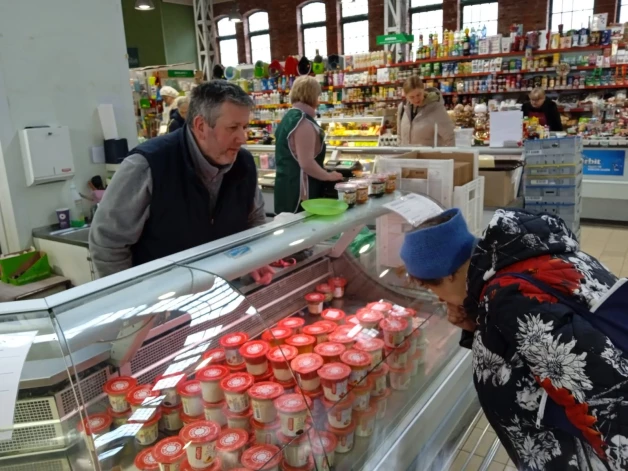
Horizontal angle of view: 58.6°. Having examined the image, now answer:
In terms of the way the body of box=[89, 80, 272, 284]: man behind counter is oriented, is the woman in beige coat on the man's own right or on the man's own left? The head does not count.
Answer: on the man's own left

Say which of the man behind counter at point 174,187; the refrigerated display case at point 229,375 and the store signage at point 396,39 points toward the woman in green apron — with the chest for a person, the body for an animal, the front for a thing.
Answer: the store signage

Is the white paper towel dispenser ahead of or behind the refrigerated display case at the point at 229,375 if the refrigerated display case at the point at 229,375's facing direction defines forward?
behind

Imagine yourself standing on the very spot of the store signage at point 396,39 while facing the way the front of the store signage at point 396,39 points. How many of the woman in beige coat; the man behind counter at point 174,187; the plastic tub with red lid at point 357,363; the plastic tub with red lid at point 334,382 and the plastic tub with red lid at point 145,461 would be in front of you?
5

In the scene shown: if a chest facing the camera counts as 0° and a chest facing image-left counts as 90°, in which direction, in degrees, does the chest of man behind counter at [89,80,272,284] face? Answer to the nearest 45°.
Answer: approximately 315°

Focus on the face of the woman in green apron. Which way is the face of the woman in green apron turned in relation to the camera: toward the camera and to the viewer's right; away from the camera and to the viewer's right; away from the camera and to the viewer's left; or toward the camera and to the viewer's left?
away from the camera and to the viewer's right

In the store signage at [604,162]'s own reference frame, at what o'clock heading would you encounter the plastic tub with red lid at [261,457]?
The plastic tub with red lid is roughly at 12 o'clock from the store signage.

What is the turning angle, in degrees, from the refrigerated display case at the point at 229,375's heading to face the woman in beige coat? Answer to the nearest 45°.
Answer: approximately 90° to its left

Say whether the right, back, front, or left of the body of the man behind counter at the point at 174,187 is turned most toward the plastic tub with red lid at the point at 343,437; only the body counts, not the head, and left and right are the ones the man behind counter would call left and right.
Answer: front

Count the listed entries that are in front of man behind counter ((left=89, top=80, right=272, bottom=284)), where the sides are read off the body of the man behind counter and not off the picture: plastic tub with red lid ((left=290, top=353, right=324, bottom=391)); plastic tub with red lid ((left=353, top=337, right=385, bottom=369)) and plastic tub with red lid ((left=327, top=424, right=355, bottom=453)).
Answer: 3

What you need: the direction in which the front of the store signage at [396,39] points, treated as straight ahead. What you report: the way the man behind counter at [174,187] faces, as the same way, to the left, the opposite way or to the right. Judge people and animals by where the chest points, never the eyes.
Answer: to the left

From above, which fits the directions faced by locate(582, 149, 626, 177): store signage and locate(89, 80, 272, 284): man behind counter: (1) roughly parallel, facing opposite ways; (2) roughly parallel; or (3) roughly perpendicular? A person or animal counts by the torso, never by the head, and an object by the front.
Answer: roughly perpendicular

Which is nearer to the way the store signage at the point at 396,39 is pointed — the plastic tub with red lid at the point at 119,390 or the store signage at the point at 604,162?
the plastic tub with red lid

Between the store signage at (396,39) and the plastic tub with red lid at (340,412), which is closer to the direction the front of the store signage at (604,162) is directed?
the plastic tub with red lid

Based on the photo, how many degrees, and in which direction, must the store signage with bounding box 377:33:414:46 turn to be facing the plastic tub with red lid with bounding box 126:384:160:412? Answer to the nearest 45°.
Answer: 0° — it already faces it

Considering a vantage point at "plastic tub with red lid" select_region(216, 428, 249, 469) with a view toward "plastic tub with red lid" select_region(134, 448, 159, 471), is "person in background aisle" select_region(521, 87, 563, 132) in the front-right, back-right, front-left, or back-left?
back-right

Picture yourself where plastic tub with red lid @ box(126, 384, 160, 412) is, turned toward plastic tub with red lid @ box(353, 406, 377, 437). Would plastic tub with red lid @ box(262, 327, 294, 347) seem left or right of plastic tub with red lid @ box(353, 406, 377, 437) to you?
left
